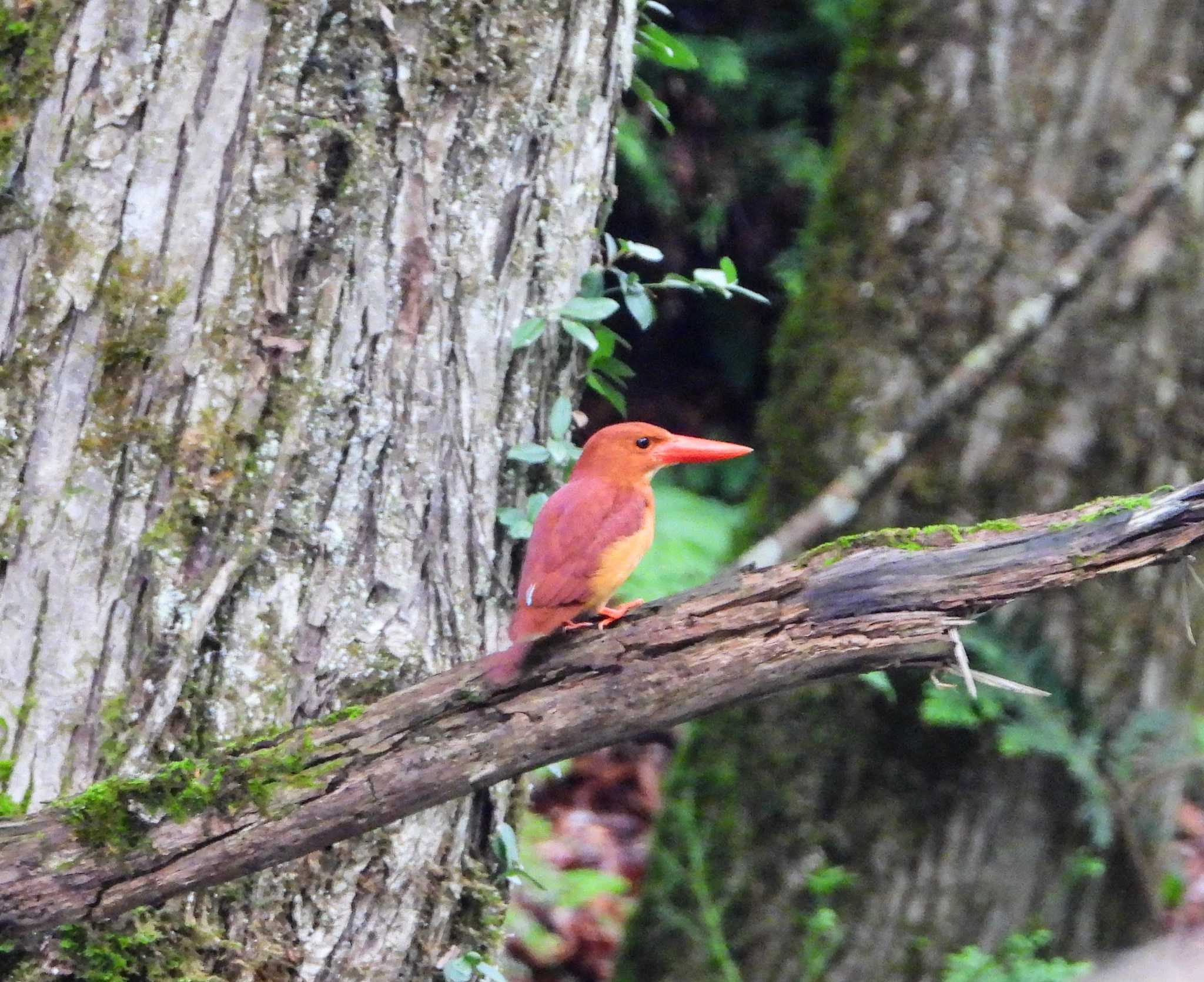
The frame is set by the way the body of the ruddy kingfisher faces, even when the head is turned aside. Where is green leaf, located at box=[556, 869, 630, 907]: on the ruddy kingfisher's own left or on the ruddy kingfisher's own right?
on the ruddy kingfisher's own left

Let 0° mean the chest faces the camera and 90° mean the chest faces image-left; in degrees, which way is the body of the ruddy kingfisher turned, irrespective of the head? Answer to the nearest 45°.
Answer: approximately 270°
